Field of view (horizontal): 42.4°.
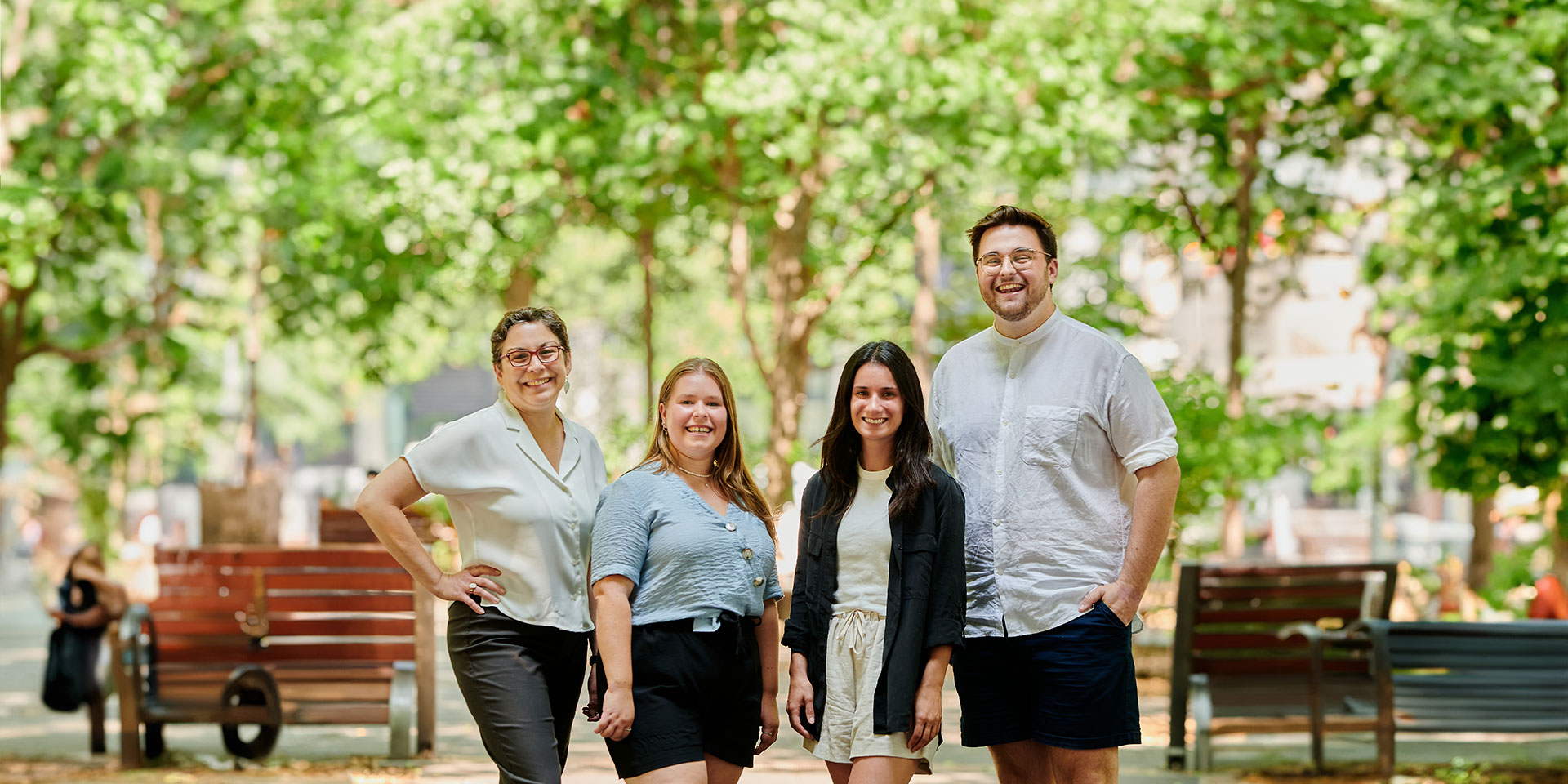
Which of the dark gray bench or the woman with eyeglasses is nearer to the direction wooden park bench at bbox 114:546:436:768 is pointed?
the woman with eyeglasses

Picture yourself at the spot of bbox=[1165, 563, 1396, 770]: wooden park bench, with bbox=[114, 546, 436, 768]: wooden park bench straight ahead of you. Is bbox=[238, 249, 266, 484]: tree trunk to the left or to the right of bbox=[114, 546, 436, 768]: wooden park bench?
right

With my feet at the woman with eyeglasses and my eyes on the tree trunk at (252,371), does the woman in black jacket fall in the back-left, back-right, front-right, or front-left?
back-right

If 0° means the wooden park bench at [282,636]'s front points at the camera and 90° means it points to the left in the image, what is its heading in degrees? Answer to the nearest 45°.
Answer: approximately 0°

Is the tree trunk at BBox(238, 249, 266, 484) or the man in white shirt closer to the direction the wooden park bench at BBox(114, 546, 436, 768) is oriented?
the man in white shirt

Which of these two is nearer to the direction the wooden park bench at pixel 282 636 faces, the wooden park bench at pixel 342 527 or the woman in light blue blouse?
the woman in light blue blouse

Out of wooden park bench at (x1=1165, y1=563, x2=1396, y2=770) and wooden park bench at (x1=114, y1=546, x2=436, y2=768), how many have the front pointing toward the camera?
2

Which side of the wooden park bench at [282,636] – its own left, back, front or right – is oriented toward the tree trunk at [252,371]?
back

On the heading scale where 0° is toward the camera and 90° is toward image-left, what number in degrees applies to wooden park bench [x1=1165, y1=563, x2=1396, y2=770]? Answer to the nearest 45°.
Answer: approximately 0°
